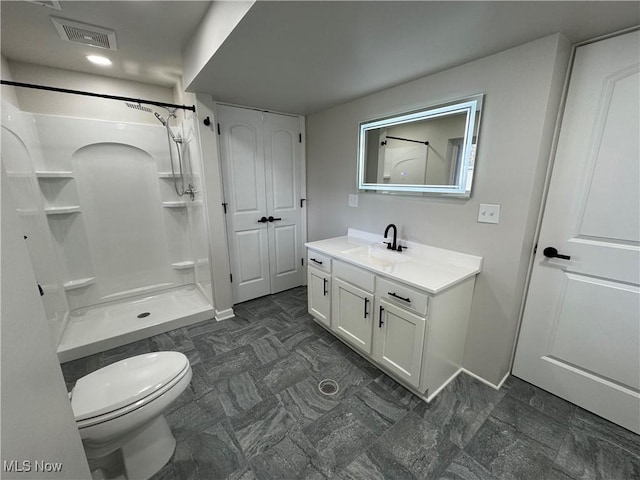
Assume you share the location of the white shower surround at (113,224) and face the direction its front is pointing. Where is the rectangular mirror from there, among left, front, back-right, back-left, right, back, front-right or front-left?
front-left

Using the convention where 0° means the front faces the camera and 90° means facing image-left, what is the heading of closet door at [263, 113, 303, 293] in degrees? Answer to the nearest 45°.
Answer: approximately 315°

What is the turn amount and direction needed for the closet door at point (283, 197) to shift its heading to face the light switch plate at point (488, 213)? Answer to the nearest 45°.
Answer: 0° — it already faces it

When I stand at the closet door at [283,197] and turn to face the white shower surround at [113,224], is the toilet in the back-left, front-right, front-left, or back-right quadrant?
front-left

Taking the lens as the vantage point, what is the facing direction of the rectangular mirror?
facing the viewer and to the left of the viewer

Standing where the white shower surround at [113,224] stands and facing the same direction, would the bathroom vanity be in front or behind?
in front

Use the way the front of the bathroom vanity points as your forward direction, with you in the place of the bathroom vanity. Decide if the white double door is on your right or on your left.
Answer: on your right

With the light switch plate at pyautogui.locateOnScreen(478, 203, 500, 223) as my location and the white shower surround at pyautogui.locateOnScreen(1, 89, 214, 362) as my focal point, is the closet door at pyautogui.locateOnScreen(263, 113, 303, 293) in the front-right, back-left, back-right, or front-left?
front-right

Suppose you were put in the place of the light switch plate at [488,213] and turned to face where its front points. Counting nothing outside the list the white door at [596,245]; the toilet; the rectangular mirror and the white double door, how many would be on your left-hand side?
1

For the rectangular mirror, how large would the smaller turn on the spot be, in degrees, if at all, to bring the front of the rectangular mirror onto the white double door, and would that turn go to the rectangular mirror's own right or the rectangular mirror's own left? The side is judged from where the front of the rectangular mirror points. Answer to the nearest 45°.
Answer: approximately 45° to the rectangular mirror's own right

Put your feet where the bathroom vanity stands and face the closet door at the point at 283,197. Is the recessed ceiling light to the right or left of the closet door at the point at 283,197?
left

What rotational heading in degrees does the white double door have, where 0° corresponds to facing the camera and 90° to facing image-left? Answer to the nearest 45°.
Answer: approximately 315°
